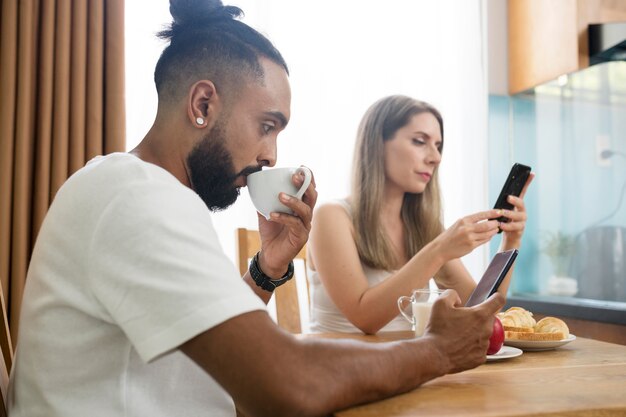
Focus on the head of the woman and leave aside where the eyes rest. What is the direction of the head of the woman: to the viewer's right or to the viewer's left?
to the viewer's right

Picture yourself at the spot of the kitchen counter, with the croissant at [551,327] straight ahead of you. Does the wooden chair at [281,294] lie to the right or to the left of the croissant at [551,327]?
right

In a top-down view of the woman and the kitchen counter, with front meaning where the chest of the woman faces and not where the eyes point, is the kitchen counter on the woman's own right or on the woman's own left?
on the woman's own left

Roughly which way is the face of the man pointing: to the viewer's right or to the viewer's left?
to the viewer's right

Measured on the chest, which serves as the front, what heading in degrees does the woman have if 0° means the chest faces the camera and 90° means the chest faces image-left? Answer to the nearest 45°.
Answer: approximately 315°

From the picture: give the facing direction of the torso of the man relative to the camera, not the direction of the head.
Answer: to the viewer's right

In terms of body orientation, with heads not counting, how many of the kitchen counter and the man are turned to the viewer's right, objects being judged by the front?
1

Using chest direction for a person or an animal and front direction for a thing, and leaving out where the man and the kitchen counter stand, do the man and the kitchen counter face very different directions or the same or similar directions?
very different directions

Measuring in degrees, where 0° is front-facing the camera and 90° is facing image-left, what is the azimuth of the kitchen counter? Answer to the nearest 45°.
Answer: approximately 45°
